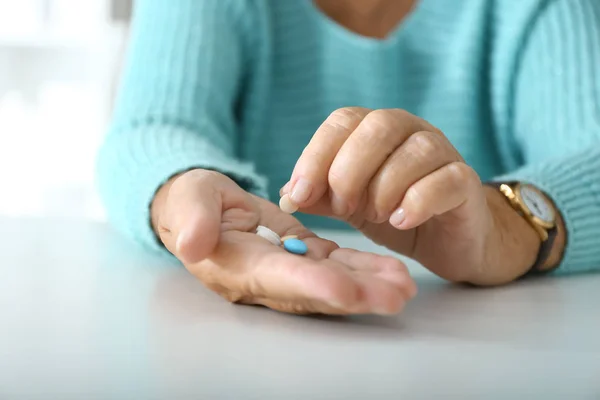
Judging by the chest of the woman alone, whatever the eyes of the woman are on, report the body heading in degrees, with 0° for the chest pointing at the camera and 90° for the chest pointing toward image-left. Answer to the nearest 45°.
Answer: approximately 0°
